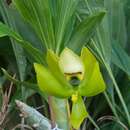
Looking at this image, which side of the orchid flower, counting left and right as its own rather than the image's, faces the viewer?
front
